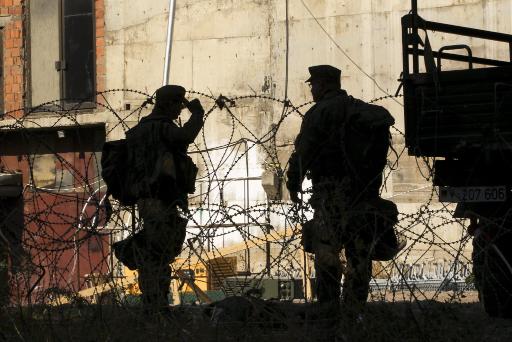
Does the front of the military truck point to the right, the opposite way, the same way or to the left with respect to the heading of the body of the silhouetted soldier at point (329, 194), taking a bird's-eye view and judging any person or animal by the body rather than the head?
to the right

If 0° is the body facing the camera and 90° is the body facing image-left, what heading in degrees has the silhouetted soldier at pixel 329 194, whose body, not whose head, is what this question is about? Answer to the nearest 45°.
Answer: approximately 90°

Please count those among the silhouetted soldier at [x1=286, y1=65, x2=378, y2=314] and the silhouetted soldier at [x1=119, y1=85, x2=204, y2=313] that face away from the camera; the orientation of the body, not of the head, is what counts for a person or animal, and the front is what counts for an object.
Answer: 0

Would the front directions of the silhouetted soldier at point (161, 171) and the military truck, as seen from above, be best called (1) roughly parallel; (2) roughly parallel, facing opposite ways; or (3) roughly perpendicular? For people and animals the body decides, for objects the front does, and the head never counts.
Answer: roughly perpendicular

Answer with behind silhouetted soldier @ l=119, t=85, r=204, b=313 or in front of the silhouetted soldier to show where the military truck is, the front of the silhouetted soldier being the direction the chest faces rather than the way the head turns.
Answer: in front

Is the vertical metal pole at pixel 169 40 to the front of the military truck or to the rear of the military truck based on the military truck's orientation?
to the front

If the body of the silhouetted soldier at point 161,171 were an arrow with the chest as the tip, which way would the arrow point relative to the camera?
to the viewer's right

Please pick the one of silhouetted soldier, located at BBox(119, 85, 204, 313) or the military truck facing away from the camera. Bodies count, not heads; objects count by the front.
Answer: the military truck

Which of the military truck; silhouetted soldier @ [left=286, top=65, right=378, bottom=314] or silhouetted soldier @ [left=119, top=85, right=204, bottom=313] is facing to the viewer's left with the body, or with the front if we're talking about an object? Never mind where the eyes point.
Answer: silhouetted soldier @ [left=286, top=65, right=378, bottom=314]

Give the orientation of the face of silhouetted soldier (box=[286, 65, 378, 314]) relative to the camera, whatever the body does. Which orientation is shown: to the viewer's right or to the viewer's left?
to the viewer's left

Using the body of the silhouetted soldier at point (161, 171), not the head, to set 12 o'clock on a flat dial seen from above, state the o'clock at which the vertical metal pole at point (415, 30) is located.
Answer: The vertical metal pole is roughly at 12 o'clock from the silhouetted soldier.

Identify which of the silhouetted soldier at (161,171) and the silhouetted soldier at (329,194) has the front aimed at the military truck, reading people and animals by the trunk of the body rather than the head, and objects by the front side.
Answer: the silhouetted soldier at (161,171)

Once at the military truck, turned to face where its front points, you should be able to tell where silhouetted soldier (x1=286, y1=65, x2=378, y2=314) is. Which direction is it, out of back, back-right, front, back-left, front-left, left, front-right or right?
back-left

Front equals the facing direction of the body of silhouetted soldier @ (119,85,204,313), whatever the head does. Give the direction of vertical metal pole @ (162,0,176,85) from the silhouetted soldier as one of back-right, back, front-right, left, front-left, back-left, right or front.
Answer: left

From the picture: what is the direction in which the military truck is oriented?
away from the camera
